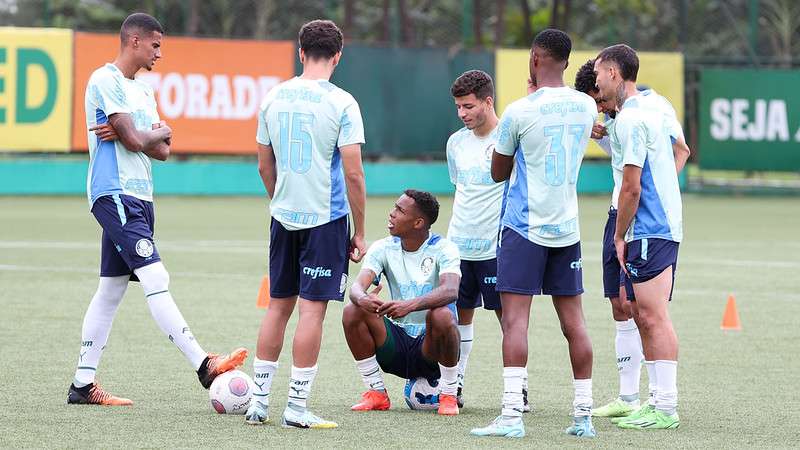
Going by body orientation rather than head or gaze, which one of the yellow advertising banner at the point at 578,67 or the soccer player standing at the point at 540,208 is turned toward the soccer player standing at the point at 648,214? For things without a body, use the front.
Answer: the yellow advertising banner

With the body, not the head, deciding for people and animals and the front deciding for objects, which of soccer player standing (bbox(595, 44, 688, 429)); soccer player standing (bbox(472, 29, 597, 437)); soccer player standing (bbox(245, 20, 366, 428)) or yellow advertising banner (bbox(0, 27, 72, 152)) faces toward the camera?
the yellow advertising banner

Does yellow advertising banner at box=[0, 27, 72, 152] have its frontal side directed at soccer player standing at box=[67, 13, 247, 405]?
yes

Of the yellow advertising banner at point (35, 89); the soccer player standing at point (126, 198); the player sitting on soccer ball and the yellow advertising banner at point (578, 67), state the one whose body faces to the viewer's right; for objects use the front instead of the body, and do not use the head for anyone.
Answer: the soccer player standing

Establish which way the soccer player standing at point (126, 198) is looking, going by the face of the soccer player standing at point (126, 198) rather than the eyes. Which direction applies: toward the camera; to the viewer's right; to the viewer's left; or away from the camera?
to the viewer's right

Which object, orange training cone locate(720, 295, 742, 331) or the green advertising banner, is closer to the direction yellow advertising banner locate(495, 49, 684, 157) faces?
the orange training cone

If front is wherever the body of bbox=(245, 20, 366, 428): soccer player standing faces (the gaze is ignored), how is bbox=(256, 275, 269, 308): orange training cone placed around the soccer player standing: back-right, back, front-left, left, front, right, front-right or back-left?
front-left

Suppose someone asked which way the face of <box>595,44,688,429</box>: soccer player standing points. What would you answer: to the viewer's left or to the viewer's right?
to the viewer's left

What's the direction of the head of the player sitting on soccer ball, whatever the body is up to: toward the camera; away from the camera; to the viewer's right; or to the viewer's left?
to the viewer's left

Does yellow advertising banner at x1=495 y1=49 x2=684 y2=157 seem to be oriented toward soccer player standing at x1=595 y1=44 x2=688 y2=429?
yes

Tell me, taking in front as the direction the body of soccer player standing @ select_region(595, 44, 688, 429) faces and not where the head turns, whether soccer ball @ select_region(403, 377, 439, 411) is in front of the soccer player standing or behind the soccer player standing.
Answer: in front

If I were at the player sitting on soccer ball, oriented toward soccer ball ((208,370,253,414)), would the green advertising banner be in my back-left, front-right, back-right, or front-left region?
back-right
